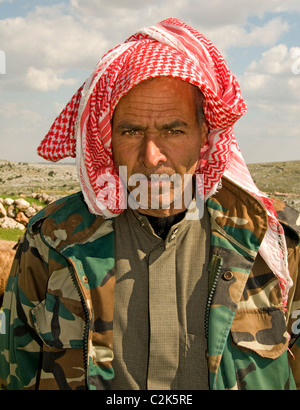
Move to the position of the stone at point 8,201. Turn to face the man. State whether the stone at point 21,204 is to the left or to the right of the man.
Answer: left

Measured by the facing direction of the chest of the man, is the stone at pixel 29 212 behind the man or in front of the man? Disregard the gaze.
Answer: behind

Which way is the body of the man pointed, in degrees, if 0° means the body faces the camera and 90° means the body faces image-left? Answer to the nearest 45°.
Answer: approximately 0°

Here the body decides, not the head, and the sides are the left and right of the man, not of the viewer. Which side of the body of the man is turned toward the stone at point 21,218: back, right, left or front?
back

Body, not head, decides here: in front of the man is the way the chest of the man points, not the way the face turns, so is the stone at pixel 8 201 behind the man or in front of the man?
behind

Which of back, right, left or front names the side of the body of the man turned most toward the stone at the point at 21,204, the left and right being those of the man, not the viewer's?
back
